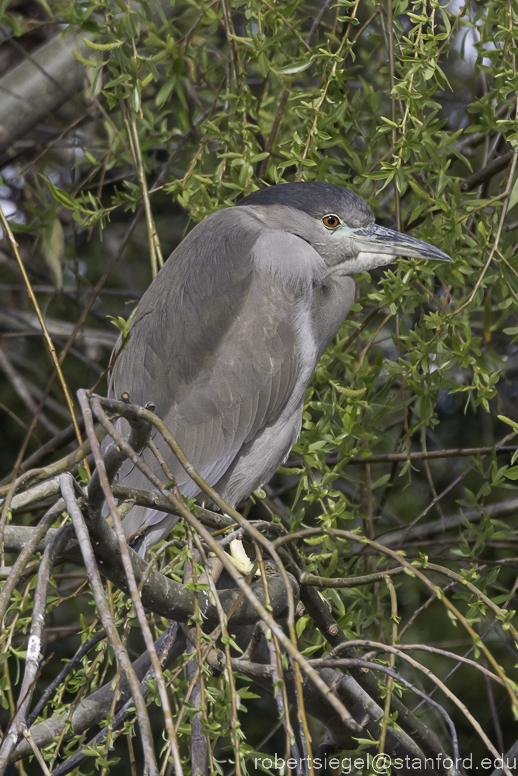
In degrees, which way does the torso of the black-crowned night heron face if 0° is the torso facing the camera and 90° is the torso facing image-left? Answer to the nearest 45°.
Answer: approximately 270°
